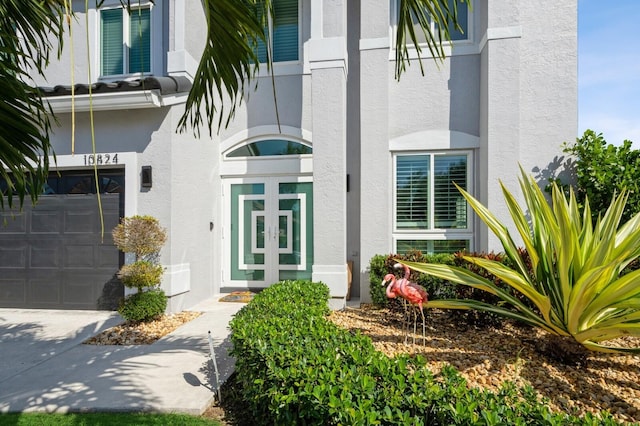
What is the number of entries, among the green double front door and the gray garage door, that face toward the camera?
2

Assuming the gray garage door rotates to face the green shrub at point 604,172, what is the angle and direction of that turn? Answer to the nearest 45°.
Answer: approximately 45° to its left

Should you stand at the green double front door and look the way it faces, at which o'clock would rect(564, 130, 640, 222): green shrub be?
The green shrub is roughly at 10 o'clock from the green double front door.

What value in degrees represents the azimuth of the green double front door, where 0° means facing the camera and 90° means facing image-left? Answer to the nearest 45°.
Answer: approximately 0°

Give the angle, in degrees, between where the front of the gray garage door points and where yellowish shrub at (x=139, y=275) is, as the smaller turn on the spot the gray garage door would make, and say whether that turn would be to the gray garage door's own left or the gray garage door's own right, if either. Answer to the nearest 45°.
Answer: approximately 45° to the gray garage door's own left

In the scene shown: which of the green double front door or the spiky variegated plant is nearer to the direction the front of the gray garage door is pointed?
the spiky variegated plant
